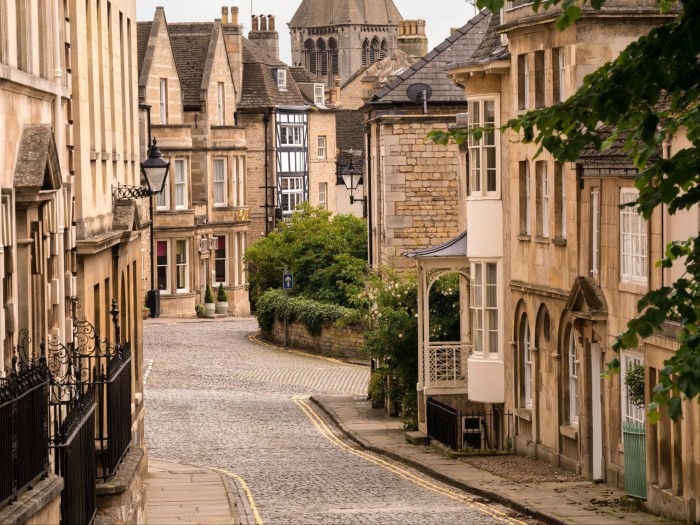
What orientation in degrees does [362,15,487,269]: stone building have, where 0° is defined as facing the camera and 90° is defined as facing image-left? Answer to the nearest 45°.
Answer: approximately 90°

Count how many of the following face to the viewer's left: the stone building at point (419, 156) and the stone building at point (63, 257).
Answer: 1

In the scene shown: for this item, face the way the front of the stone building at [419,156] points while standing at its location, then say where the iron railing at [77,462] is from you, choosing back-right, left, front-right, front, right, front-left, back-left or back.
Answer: left

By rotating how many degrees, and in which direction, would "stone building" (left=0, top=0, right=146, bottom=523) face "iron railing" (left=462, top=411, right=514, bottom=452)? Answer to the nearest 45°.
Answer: approximately 45° to its left

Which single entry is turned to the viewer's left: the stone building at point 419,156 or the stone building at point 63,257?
the stone building at point 419,156

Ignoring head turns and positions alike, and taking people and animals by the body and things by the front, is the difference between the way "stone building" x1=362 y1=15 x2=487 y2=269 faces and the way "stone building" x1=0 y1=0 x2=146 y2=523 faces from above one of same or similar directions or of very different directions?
very different directions

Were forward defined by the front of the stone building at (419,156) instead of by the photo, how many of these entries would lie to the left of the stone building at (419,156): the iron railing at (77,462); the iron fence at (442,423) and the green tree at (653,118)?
3

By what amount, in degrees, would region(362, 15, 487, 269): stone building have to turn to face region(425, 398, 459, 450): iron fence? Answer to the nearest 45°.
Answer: approximately 90° to its left

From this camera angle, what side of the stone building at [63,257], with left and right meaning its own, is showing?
right

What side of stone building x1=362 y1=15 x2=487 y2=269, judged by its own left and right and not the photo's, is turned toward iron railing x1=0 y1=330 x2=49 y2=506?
left
